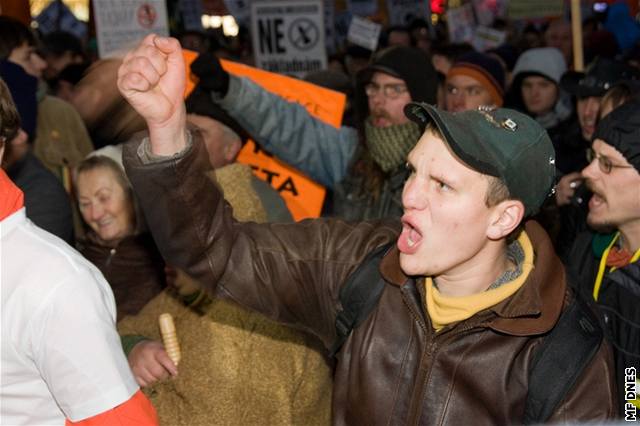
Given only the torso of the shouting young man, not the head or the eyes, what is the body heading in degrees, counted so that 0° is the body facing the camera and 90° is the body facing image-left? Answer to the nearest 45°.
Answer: approximately 45°

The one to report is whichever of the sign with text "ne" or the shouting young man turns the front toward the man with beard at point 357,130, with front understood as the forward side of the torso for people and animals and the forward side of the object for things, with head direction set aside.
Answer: the sign with text "ne"

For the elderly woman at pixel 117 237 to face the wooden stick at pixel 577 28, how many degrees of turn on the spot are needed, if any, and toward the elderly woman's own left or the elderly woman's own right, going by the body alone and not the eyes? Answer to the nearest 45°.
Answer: approximately 135° to the elderly woman's own left

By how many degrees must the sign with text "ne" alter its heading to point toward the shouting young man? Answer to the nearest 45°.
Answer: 0° — it already faces them

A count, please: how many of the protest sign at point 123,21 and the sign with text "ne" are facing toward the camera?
2

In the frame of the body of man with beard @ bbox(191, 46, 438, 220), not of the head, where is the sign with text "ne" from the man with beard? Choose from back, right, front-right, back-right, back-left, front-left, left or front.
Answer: back-right

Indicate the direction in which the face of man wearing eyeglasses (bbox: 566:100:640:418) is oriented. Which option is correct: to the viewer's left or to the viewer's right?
to the viewer's left

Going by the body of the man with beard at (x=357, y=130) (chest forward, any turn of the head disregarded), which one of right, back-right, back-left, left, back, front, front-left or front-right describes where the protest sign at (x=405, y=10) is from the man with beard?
back-right

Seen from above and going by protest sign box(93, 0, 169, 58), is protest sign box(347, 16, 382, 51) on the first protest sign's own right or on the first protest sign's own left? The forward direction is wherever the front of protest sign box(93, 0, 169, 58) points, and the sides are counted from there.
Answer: on the first protest sign's own left
